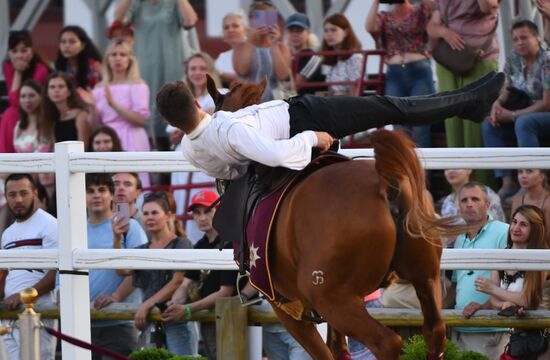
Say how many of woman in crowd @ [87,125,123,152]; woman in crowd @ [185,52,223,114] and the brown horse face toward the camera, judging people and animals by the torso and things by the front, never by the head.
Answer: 2

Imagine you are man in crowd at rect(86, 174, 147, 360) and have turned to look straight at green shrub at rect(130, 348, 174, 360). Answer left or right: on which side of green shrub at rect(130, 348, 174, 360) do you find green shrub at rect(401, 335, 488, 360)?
left

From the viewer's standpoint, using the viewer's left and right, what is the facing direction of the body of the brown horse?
facing away from the viewer and to the left of the viewer

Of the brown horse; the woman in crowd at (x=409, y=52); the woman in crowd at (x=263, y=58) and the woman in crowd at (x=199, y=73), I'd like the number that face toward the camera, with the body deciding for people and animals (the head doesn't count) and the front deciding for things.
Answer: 3

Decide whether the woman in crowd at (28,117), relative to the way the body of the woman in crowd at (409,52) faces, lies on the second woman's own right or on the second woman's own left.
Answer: on the second woman's own right

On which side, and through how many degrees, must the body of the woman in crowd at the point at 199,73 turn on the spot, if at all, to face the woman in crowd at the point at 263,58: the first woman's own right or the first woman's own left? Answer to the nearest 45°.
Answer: approximately 90° to the first woman's own left

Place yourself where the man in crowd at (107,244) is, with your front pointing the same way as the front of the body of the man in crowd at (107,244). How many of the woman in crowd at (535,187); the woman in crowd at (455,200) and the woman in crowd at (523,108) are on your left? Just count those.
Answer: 3

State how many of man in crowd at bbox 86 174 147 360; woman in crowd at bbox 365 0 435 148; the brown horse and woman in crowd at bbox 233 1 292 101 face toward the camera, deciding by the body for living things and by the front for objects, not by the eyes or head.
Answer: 3

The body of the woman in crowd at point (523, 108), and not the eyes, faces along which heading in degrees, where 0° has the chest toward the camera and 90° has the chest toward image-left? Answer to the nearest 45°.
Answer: approximately 45°

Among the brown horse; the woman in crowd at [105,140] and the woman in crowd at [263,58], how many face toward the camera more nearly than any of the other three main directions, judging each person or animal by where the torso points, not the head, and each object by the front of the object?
2

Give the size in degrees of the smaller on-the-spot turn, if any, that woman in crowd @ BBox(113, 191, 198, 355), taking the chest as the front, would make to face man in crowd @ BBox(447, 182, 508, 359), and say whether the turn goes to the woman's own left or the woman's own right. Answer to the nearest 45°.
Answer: approximately 135° to the woman's own left
